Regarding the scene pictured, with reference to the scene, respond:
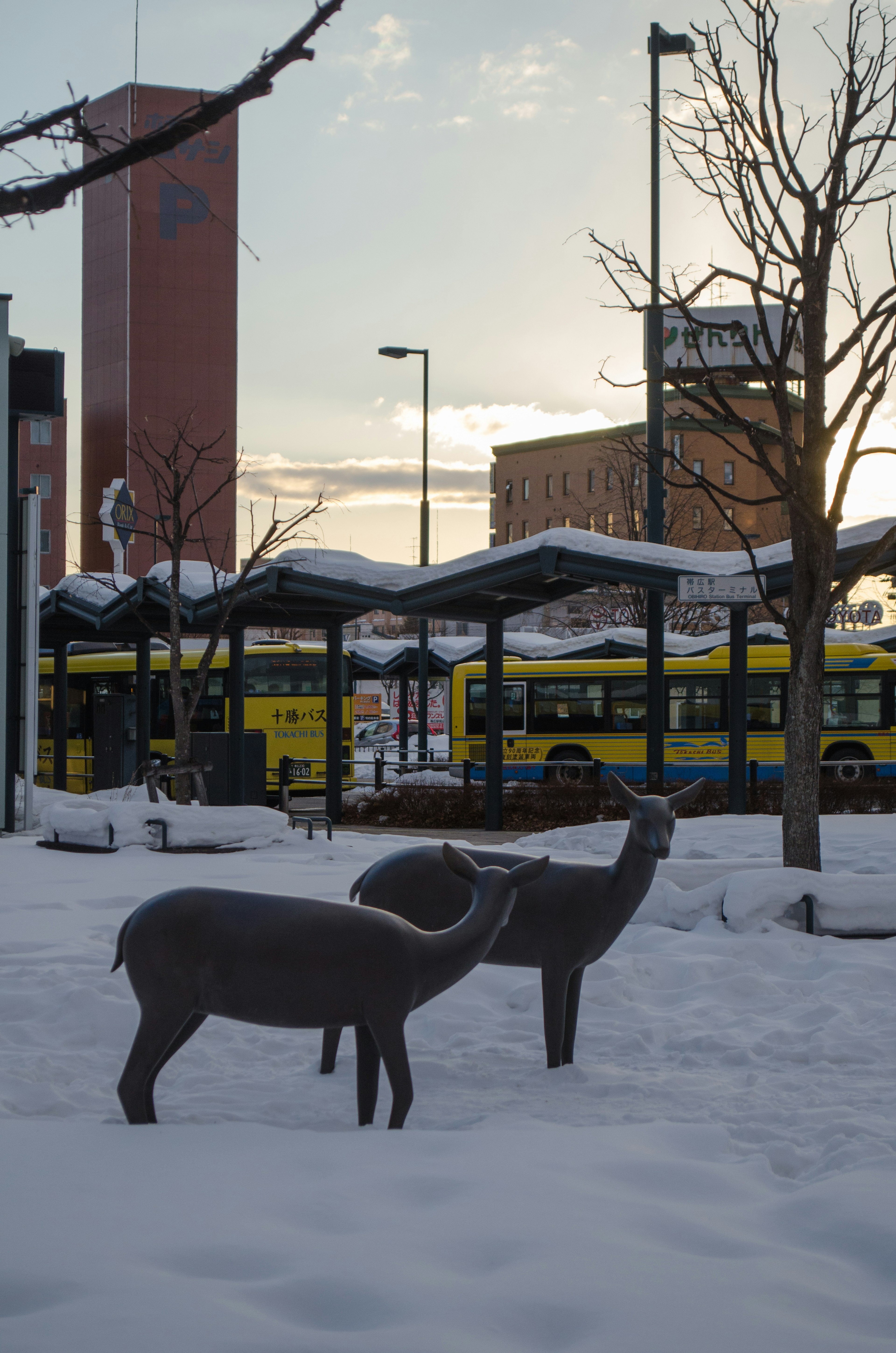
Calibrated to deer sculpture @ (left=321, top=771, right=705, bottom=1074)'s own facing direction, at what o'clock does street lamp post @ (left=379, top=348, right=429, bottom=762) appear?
The street lamp post is roughly at 9 o'clock from the deer sculpture.

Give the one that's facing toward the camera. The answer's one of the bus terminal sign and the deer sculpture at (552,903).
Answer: the bus terminal sign

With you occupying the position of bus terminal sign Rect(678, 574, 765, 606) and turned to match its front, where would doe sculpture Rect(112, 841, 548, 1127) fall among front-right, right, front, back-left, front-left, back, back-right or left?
front

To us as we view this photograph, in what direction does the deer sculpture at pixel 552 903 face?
facing to the right of the viewer

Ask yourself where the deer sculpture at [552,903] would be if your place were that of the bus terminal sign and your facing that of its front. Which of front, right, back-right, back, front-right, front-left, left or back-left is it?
front

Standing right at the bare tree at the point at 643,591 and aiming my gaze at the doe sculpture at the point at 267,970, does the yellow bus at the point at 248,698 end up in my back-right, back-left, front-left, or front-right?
front-right

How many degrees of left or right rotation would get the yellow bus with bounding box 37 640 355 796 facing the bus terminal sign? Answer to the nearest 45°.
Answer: approximately 135° to its left

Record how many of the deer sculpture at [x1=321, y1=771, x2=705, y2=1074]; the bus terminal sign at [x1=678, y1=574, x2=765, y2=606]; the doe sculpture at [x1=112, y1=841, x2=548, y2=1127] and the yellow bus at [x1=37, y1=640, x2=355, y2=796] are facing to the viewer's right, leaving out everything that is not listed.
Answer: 2

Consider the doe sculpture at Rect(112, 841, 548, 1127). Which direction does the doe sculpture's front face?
to the viewer's right

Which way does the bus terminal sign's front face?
toward the camera

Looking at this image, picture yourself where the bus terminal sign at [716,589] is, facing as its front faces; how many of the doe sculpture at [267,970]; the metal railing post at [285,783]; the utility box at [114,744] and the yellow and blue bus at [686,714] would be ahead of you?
1

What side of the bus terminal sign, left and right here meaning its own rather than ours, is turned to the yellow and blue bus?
back
